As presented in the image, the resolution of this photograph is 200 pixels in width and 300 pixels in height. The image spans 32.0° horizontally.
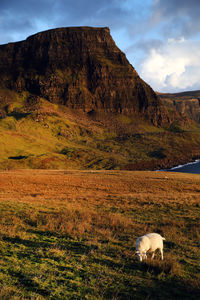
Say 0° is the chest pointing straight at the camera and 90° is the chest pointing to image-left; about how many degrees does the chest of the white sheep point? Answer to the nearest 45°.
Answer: approximately 45°
